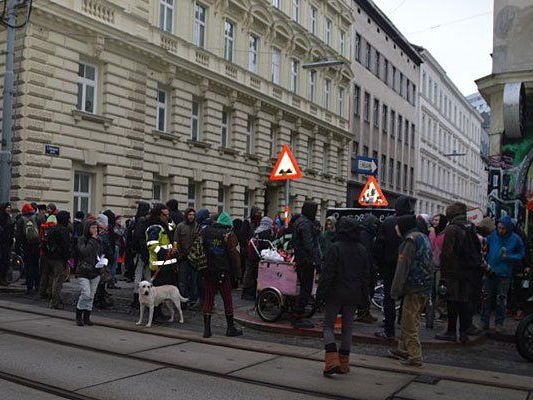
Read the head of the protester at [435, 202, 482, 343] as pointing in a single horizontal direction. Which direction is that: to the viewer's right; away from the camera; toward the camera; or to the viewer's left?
away from the camera

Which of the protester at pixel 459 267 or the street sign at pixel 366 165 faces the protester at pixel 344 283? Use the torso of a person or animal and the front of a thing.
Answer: the street sign

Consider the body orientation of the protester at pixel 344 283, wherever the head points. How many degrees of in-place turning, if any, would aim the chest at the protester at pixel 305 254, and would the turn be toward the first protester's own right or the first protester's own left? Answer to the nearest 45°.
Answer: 0° — they already face them

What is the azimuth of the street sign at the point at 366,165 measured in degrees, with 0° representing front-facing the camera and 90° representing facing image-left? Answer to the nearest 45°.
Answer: approximately 0°

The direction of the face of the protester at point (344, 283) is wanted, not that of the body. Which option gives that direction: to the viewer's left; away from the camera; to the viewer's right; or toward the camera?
away from the camera

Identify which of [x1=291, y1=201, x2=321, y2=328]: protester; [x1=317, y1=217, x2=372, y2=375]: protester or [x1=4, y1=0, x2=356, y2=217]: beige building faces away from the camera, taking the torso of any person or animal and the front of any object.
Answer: [x1=317, y1=217, x2=372, y2=375]: protester

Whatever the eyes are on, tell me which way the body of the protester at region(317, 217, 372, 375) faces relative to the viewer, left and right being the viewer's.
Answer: facing away from the viewer
